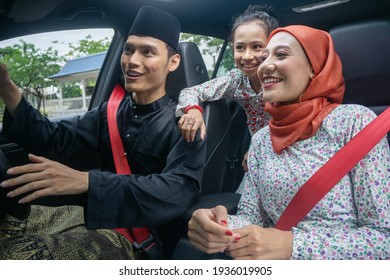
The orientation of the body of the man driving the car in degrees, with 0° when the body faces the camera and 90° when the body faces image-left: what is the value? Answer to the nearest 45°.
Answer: approximately 45°

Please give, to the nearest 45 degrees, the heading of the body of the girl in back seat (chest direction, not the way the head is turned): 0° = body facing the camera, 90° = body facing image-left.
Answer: approximately 0°
